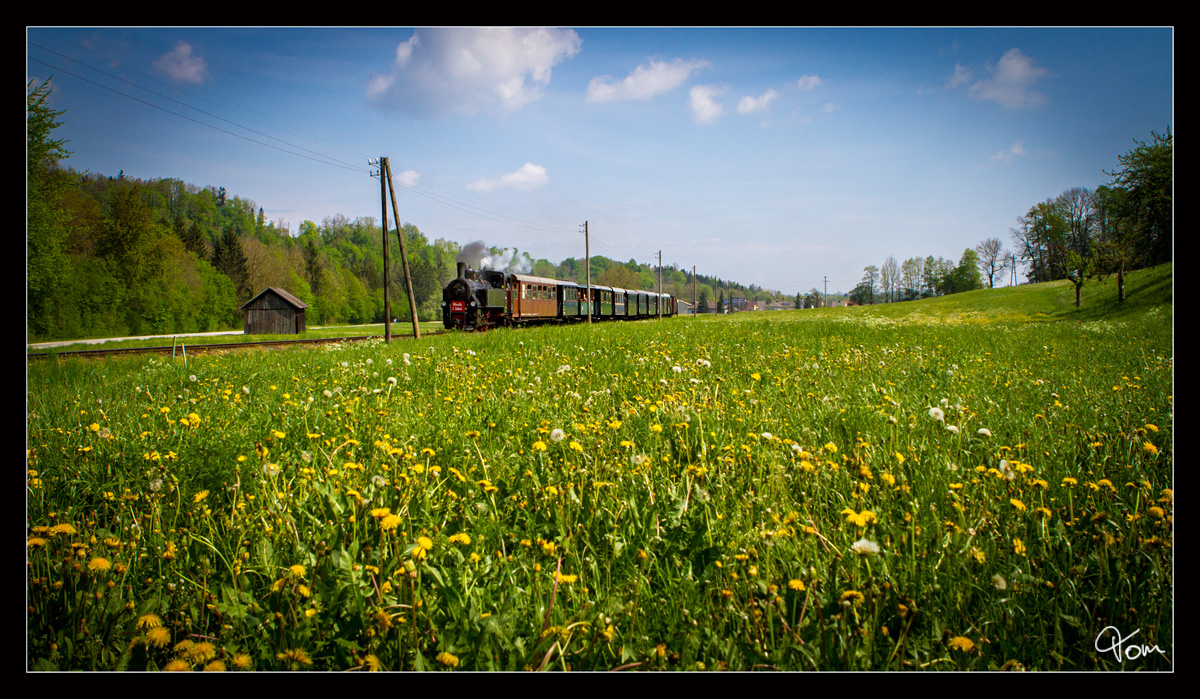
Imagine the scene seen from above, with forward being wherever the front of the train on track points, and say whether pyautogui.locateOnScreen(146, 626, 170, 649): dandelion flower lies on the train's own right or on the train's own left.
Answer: on the train's own left

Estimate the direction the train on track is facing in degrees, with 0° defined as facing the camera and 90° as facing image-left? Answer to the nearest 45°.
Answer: approximately 45°

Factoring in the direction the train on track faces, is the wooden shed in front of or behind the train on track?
in front

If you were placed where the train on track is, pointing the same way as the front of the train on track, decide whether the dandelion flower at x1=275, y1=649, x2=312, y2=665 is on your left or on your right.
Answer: on your left

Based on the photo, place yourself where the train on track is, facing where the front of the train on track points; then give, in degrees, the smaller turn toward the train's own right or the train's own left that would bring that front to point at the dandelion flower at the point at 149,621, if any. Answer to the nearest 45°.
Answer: approximately 45° to the train's own left
